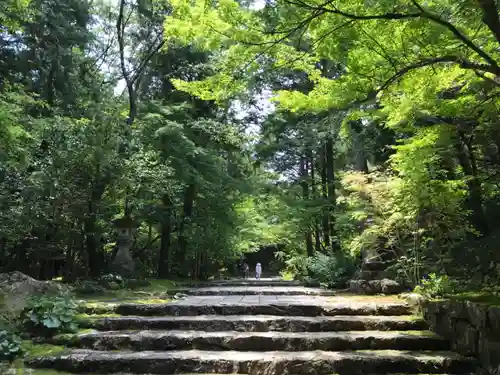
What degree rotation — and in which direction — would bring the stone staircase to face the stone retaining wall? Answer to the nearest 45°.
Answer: approximately 90° to its left

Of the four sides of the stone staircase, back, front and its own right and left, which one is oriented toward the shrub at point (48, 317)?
right

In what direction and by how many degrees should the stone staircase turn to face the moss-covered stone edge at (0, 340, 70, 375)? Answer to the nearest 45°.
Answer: approximately 90° to its right

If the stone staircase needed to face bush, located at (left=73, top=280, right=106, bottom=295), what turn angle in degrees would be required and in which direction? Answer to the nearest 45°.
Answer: approximately 135° to its right

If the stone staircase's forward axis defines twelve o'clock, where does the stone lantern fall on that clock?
The stone lantern is roughly at 5 o'clock from the stone staircase.

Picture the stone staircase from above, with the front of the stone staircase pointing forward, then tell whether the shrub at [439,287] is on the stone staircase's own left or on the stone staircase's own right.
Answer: on the stone staircase's own left

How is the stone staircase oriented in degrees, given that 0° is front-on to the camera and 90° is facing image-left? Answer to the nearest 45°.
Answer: approximately 0°

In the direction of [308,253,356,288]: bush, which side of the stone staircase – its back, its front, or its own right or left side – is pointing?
back

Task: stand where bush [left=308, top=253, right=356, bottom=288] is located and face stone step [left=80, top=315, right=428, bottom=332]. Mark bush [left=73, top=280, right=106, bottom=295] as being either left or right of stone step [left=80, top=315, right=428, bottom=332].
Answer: right

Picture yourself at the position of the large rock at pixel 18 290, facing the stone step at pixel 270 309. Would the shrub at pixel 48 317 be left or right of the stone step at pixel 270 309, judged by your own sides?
right
